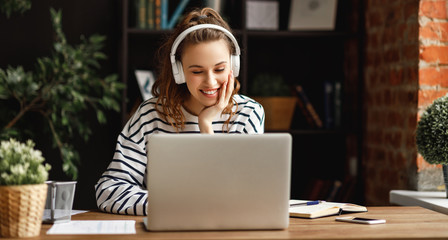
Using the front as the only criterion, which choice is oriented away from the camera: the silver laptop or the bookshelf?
the silver laptop

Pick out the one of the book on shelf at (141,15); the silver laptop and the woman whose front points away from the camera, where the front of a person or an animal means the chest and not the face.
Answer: the silver laptop

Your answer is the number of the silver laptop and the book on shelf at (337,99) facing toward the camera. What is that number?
1

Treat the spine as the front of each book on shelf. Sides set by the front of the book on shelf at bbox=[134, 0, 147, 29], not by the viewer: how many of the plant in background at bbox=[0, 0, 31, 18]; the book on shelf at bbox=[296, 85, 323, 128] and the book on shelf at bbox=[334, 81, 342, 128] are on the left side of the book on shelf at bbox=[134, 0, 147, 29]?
2

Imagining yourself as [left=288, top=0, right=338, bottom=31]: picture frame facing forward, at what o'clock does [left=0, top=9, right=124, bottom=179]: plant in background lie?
The plant in background is roughly at 2 o'clock from the picture frame.

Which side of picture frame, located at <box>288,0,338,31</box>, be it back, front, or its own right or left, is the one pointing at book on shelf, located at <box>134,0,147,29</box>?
right

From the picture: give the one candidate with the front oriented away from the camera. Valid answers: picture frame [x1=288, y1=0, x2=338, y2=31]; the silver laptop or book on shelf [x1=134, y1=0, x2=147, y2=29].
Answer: the silver laptop

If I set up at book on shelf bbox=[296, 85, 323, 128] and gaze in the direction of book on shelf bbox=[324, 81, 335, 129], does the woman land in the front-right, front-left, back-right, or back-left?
back-right

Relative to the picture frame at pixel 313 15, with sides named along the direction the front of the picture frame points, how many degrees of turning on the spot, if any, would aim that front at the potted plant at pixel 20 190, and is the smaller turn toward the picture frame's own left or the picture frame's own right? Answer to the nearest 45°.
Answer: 0° — it already faces it

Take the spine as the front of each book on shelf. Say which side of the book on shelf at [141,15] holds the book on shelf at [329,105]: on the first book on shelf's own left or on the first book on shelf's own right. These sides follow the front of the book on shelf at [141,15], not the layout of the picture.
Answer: on the first book on shelf's own left
